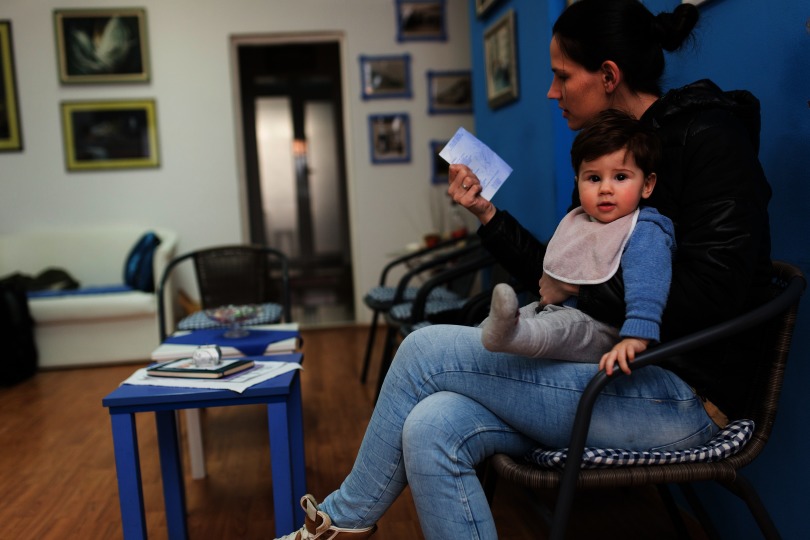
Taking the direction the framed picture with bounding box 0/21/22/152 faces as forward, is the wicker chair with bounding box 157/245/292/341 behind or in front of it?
in front

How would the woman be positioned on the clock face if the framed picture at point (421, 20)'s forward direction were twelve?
The woman is roughly at 12 o'clock from the framed picture.

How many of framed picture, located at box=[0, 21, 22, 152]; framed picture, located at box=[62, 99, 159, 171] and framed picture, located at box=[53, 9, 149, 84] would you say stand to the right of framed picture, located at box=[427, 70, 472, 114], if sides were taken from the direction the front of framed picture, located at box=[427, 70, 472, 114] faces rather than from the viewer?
3

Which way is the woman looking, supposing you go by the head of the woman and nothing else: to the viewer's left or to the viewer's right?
to the viewer's left

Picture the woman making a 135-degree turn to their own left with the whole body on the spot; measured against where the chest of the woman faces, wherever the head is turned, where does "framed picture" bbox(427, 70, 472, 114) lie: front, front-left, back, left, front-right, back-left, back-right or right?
back-left

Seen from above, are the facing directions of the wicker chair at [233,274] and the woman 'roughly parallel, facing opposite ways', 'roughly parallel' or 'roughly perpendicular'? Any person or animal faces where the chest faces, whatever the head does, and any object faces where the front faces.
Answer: roughly perpendicular

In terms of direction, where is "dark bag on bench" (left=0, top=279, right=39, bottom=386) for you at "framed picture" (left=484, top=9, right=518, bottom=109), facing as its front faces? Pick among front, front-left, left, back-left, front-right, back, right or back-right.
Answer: front-right

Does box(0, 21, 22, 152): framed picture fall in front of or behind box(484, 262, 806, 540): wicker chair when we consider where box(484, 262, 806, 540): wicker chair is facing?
in front
